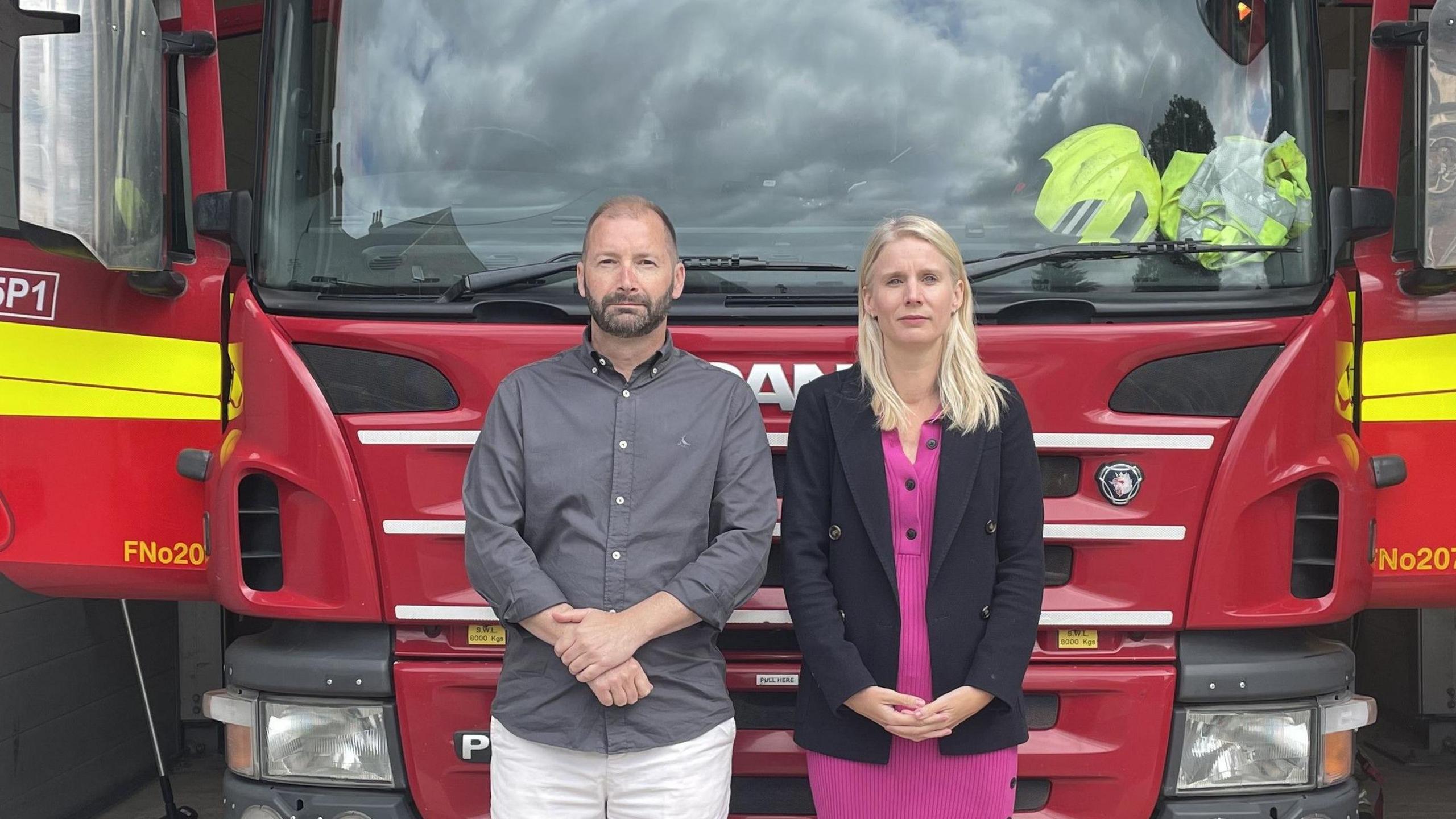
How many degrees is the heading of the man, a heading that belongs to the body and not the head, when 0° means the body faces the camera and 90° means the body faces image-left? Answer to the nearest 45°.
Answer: approximately 0°

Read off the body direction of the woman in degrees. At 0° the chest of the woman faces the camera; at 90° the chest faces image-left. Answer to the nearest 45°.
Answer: approximately 0°
